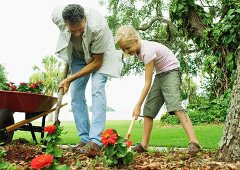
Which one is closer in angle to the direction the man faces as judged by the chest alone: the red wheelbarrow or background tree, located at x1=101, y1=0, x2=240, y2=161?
the red wheelbarrow

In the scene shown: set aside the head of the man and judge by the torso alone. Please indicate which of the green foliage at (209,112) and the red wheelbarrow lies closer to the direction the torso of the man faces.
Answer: the red wheelbarrow

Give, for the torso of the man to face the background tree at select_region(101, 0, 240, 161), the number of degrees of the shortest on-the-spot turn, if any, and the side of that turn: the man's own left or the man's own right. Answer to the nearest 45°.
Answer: approximately 180°

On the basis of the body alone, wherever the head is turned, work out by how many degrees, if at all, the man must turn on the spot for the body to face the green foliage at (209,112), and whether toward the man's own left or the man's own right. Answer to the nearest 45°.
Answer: approximately 180°

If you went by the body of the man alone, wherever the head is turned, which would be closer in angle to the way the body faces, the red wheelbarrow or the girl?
the red wheelbarrow

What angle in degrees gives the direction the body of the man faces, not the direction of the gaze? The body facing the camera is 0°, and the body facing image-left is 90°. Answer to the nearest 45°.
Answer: approximately 45°
